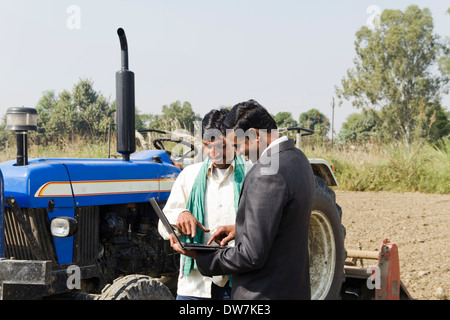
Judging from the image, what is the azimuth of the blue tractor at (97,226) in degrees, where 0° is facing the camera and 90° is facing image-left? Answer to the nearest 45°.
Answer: approximately 45°

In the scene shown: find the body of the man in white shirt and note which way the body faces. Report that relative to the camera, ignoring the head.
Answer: toward the camera

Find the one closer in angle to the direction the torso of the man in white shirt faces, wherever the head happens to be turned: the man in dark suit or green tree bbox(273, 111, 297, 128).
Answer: the man in dark suit

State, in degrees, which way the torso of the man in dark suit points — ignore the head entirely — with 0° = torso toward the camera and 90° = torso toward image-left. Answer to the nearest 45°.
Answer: approximately 90°

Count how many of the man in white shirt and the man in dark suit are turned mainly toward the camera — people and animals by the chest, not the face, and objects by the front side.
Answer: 1

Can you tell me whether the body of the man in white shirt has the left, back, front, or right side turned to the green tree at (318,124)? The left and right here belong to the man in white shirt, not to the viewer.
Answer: back

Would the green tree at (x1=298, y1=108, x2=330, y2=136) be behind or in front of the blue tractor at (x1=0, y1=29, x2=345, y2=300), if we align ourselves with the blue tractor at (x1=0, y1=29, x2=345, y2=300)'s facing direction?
behind

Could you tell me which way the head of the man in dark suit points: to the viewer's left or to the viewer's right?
to the viewer's left

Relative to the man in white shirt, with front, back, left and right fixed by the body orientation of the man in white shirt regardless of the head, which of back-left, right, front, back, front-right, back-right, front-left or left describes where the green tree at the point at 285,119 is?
back

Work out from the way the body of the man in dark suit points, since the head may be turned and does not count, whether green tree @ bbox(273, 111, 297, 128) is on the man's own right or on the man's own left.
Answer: on the man's own right

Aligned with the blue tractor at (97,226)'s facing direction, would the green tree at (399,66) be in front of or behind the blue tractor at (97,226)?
behind
